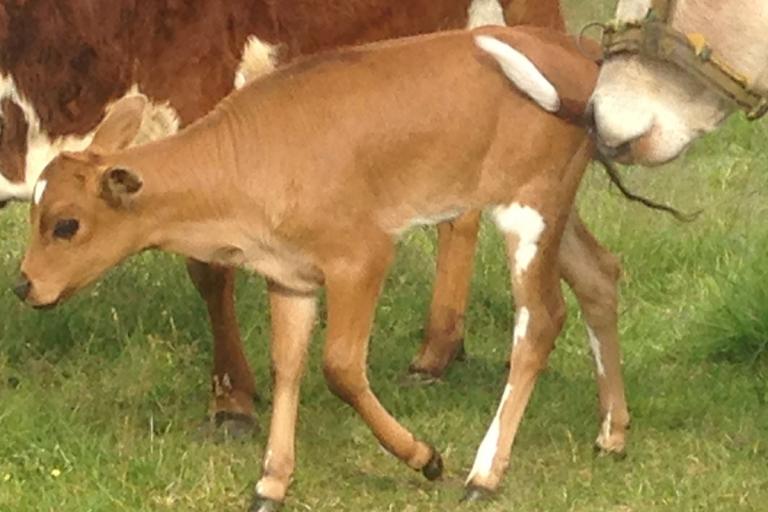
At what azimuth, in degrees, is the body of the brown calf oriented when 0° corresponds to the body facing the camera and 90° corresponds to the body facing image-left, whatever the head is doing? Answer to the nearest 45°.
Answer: approximately 90°
